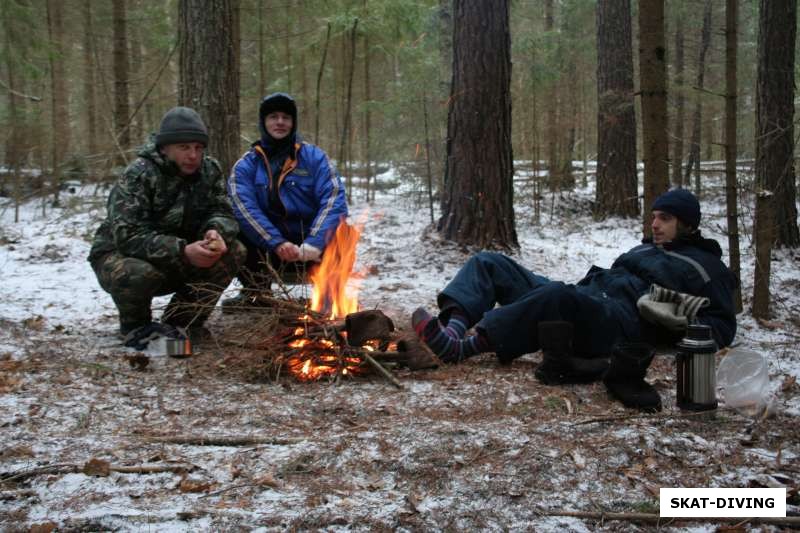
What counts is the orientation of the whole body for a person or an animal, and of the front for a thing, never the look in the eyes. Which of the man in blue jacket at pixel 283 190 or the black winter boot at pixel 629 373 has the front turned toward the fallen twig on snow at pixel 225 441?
the man in blue jacket

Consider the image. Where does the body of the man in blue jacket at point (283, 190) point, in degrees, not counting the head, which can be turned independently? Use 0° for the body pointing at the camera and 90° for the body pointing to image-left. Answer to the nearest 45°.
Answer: approximately 0°

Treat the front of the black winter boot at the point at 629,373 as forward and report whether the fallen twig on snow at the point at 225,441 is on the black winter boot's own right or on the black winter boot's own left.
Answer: on the black winter boot's own right

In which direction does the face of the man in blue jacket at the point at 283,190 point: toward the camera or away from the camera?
toward the camera

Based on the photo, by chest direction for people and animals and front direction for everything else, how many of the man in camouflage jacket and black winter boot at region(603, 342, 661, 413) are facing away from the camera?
0

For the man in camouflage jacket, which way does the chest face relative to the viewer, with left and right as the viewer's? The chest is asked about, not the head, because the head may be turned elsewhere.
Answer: facing the viewer and to the right of the viewer

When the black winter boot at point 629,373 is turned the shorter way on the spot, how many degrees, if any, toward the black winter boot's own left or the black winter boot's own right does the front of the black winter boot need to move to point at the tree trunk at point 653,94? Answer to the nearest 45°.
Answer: approximately 135° to the black winter boot's own left

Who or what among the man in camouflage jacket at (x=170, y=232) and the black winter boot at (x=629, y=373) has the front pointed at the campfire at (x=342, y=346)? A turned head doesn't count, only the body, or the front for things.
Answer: the man in camouflage jacket

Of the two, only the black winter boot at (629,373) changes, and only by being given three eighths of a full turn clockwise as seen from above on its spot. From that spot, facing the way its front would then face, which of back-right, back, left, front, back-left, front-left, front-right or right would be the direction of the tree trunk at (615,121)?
right

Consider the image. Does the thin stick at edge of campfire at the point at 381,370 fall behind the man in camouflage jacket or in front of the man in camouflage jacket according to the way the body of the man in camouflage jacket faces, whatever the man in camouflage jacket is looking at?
in front

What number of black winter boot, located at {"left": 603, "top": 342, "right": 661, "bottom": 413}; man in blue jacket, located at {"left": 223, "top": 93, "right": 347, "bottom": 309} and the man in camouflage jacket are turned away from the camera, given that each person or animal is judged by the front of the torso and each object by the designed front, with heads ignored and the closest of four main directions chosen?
0

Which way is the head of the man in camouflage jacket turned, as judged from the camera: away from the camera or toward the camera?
toward the camera

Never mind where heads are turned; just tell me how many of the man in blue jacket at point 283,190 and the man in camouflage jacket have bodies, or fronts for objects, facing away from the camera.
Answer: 0

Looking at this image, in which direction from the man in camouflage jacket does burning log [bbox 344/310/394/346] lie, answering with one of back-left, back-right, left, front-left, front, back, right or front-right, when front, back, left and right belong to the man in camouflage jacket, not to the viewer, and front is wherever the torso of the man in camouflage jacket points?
front
